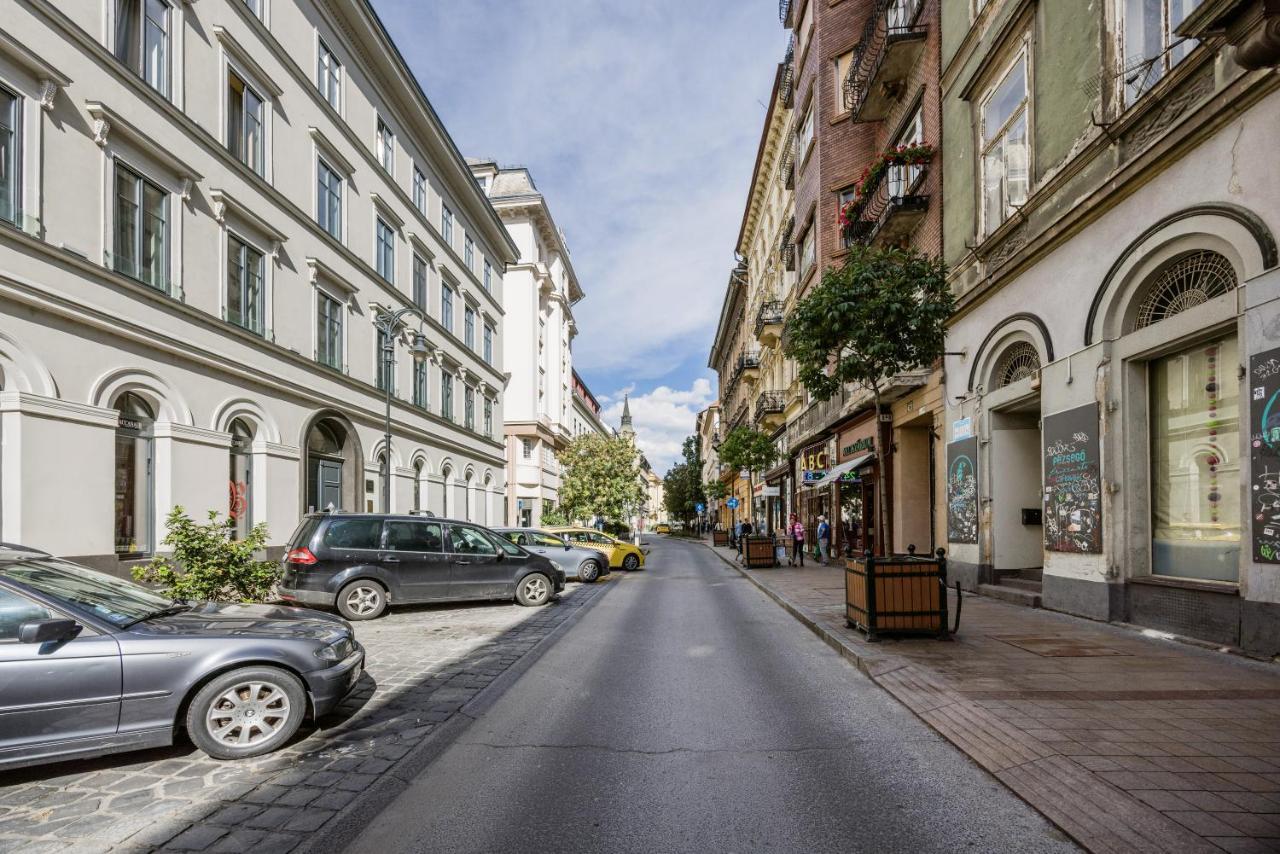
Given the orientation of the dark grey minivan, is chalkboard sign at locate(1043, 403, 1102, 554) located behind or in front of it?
in front

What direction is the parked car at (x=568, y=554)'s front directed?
to the viewer's right

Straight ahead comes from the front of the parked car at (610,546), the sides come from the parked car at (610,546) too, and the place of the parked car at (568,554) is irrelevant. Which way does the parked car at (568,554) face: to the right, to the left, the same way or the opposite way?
the same way

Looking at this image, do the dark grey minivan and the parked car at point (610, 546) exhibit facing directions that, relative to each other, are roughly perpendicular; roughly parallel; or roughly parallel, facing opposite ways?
roughly parallel

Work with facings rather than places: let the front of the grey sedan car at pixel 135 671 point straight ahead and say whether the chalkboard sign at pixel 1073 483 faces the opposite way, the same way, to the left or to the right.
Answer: the opposite way

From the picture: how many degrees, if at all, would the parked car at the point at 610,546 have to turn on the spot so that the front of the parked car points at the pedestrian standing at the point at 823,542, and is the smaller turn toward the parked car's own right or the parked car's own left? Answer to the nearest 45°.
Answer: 0° — it already faces them

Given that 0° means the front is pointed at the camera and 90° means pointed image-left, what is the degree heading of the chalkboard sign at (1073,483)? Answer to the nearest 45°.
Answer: approximately 45°

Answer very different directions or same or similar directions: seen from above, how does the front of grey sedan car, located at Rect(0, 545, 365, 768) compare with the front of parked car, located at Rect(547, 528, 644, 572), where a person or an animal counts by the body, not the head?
same or similar directions

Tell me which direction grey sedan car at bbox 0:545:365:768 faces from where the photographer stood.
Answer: facing to the right of the viewer

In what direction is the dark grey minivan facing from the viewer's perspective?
to the viewer's right
